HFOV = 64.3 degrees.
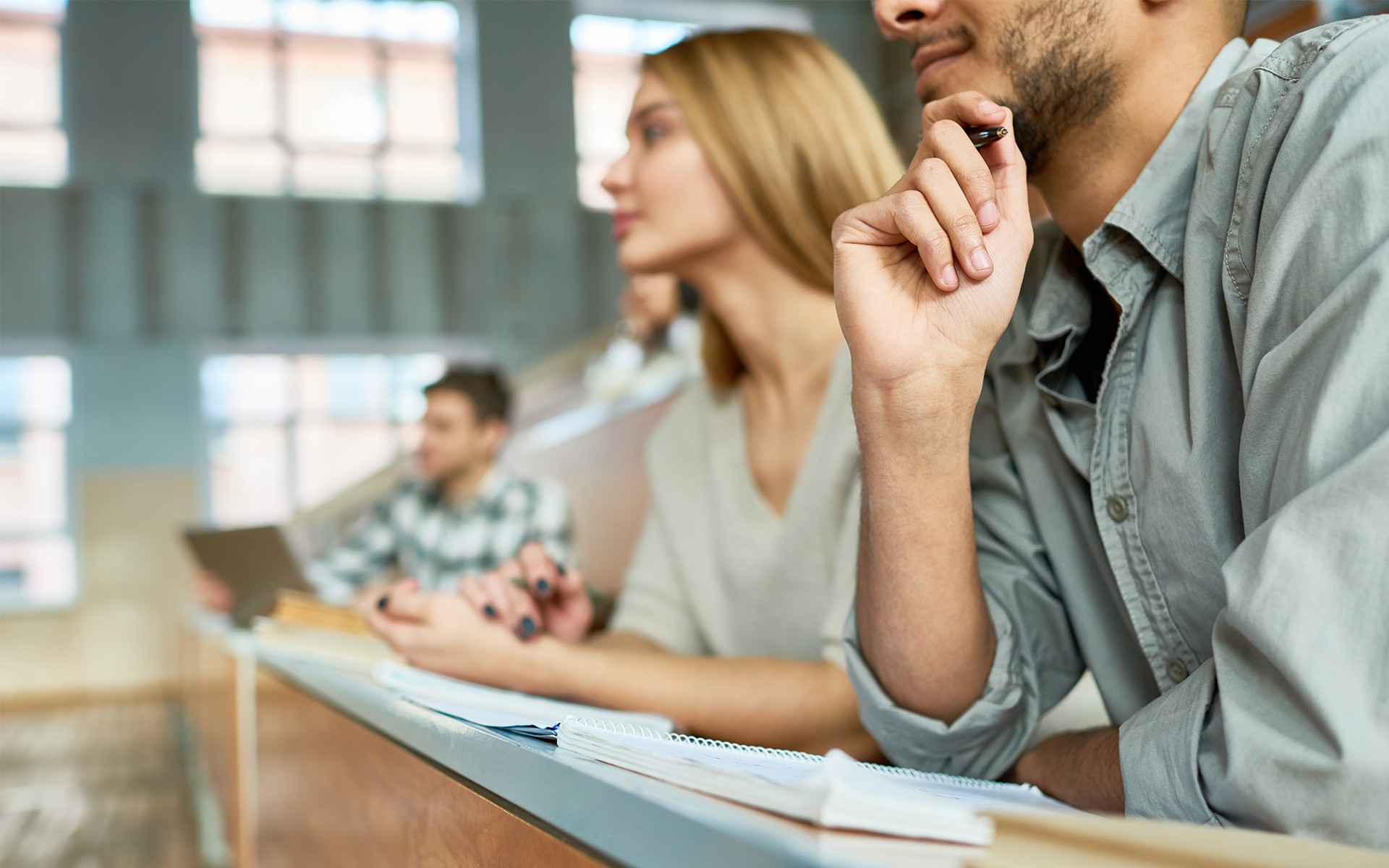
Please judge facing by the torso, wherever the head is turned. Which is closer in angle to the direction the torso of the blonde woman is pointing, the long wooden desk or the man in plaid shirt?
the long wooden desk

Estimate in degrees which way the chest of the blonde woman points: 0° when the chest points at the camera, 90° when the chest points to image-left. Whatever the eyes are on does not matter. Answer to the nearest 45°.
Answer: approximately 45°

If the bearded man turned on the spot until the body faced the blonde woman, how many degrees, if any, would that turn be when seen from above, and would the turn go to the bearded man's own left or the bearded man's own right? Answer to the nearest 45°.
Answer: approximately 90° to the bearded man's own right

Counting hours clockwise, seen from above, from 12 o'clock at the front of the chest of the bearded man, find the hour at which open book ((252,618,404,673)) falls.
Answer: The open book is roughly at 2 o'clock from the bearded man.

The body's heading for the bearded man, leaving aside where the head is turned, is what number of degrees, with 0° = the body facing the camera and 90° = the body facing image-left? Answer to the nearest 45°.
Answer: approximately 45°

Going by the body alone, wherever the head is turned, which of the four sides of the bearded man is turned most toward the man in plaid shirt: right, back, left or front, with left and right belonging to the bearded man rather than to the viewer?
right

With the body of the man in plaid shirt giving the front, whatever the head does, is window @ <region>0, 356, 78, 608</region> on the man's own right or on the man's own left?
on the man's own right

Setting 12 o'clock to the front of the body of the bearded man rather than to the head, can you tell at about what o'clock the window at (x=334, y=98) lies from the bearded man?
The window is roughly at 3 o'clock from the bearded man.

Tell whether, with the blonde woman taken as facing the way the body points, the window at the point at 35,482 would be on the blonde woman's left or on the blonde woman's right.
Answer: on the blonde woman's right

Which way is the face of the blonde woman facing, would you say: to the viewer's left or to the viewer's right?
to the viewer's left
